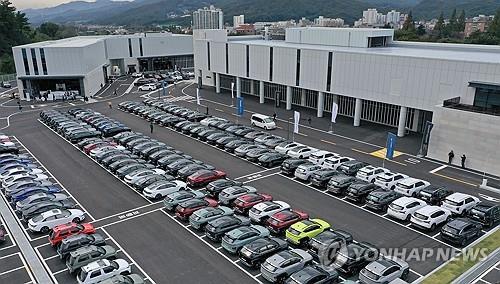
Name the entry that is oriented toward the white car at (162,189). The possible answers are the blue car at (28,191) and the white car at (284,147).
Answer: the white car at (284,147)

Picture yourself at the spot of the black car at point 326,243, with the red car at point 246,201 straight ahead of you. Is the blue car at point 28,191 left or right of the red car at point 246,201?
left

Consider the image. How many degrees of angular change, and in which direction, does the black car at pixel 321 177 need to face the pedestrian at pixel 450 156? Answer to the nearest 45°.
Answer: approximately 180°

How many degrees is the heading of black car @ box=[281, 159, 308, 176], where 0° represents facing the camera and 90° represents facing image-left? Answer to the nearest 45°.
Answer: approximately 45°

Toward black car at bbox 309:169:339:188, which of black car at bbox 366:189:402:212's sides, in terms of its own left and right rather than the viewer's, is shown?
right

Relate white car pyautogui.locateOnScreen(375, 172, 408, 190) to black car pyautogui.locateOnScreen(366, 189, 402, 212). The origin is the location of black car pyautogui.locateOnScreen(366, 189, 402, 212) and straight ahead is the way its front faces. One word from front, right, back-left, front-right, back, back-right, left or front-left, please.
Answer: back-right

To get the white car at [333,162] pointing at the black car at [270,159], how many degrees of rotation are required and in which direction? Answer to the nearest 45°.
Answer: approximately 45° to its right
